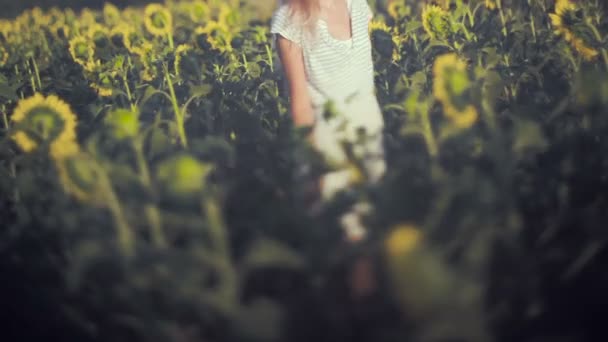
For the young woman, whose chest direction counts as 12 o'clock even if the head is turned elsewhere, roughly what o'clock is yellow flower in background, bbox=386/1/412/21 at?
The yellow flower in background is roughly at 8 o'clock from the young woman.

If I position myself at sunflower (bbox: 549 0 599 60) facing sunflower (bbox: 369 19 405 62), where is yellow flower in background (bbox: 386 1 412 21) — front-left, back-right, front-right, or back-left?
front-right

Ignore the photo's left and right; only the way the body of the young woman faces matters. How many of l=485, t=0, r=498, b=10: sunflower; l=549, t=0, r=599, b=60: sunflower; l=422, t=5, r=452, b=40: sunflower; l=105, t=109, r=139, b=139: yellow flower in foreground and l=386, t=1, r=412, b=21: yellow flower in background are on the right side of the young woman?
1

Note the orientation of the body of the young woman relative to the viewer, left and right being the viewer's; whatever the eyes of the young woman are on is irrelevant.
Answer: facing the viewer and to the right of the viewer

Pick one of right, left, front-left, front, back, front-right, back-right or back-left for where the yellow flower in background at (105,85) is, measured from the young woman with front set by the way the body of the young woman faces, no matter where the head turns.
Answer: back

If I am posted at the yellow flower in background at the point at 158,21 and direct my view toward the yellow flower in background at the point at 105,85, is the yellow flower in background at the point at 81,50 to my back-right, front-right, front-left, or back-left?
front-right

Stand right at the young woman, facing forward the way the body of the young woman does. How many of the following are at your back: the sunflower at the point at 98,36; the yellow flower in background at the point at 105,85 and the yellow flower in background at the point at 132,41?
3

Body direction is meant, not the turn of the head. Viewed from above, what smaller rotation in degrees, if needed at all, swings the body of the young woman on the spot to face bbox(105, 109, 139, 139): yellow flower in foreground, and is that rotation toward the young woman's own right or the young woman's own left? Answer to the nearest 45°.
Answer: approximately 90° to the young woman's own right

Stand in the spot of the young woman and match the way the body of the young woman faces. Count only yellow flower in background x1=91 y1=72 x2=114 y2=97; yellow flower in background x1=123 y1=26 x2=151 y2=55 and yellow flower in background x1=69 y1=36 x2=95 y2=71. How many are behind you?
3
